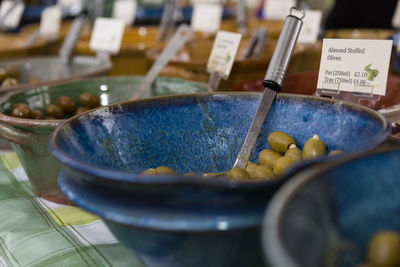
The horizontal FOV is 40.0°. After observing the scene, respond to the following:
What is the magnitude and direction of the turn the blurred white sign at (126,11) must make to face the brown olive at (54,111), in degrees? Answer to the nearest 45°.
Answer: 0° — it already faces it

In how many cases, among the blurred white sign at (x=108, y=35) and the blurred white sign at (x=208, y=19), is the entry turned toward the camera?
2

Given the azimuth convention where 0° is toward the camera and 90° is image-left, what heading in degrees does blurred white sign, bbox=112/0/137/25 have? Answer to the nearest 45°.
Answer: approximately 0°

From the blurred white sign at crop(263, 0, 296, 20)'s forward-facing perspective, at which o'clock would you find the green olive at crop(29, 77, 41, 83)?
The green olive is roughly at 1 o'clock from the blurred white sign.

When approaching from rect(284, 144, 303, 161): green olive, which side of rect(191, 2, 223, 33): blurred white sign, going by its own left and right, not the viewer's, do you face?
front

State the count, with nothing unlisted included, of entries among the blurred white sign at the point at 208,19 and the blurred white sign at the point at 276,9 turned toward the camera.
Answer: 2

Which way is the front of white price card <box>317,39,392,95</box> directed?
toward the camera

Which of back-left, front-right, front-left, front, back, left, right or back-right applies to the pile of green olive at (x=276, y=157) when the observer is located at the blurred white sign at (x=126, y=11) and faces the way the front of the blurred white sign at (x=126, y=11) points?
front

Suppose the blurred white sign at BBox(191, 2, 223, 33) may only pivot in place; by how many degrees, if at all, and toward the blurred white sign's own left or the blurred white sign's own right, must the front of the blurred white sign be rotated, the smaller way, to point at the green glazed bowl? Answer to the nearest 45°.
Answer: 0° — it already faces it

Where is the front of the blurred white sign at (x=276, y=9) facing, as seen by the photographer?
facing the viewer

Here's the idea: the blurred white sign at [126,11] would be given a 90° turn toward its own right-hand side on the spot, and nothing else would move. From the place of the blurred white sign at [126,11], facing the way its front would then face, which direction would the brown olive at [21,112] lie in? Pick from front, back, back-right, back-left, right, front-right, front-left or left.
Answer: left
